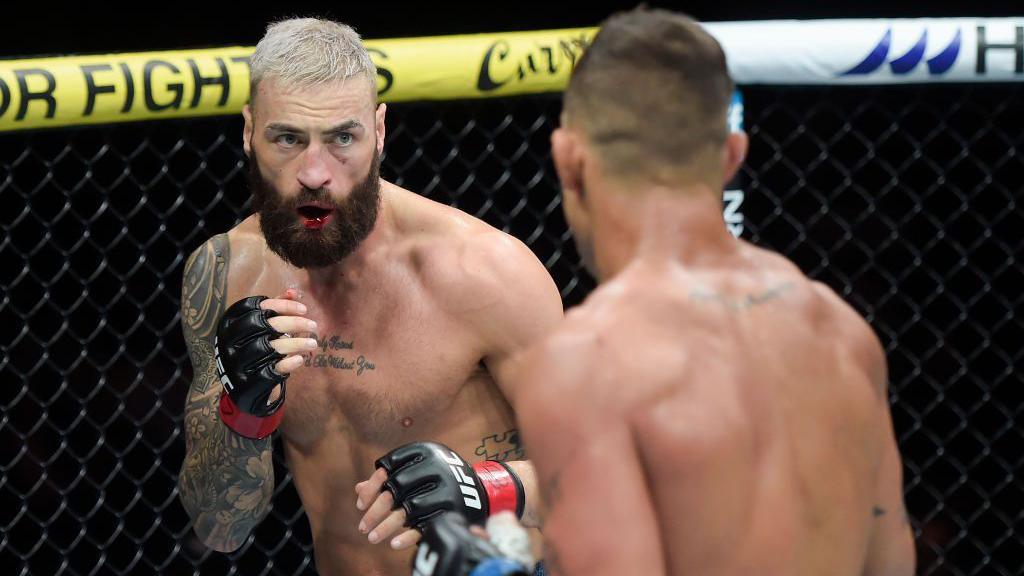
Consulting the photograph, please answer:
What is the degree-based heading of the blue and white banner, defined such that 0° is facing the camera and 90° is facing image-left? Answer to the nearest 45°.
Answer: approximately 0°
